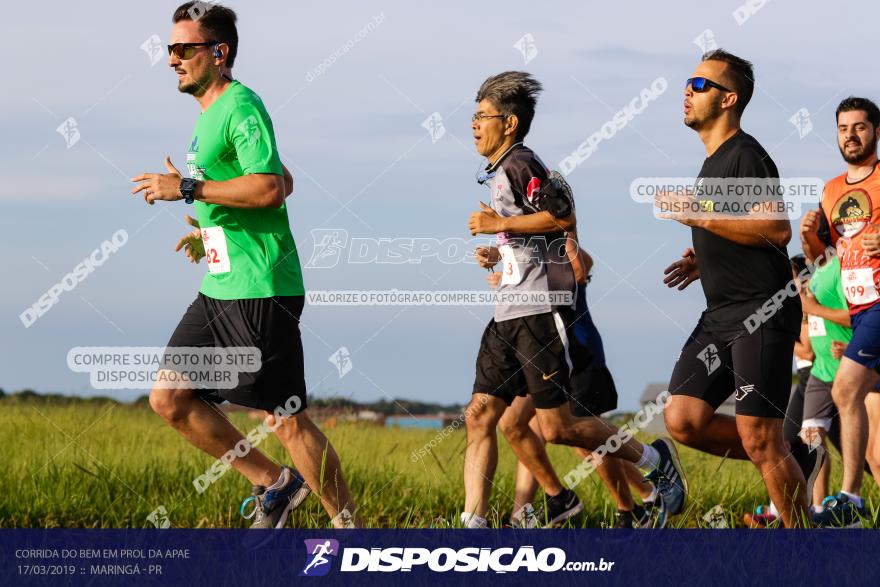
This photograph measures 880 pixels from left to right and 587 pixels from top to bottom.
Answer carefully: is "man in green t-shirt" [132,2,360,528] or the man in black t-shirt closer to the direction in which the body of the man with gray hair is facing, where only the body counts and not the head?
the man in green t-shirt

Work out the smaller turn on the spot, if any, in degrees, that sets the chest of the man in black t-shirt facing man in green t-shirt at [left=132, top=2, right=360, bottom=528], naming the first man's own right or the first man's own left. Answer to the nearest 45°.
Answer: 0° — they already face them

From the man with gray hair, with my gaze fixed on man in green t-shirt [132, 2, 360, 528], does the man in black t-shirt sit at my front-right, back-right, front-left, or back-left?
back-left

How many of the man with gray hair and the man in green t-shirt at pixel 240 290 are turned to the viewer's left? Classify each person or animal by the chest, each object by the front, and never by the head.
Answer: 2

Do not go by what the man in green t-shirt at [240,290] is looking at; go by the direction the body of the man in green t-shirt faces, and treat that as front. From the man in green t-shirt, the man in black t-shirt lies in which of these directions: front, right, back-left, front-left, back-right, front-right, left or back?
back

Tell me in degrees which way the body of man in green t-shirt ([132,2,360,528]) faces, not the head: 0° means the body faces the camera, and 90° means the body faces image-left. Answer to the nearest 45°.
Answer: approximately 90°

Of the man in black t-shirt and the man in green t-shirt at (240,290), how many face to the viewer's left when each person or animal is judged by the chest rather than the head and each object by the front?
2

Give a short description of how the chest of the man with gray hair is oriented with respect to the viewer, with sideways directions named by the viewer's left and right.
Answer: facing to the left of the viewer

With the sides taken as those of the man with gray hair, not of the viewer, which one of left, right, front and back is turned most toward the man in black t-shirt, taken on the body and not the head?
back

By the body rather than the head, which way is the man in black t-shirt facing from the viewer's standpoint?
to the viewer's left
